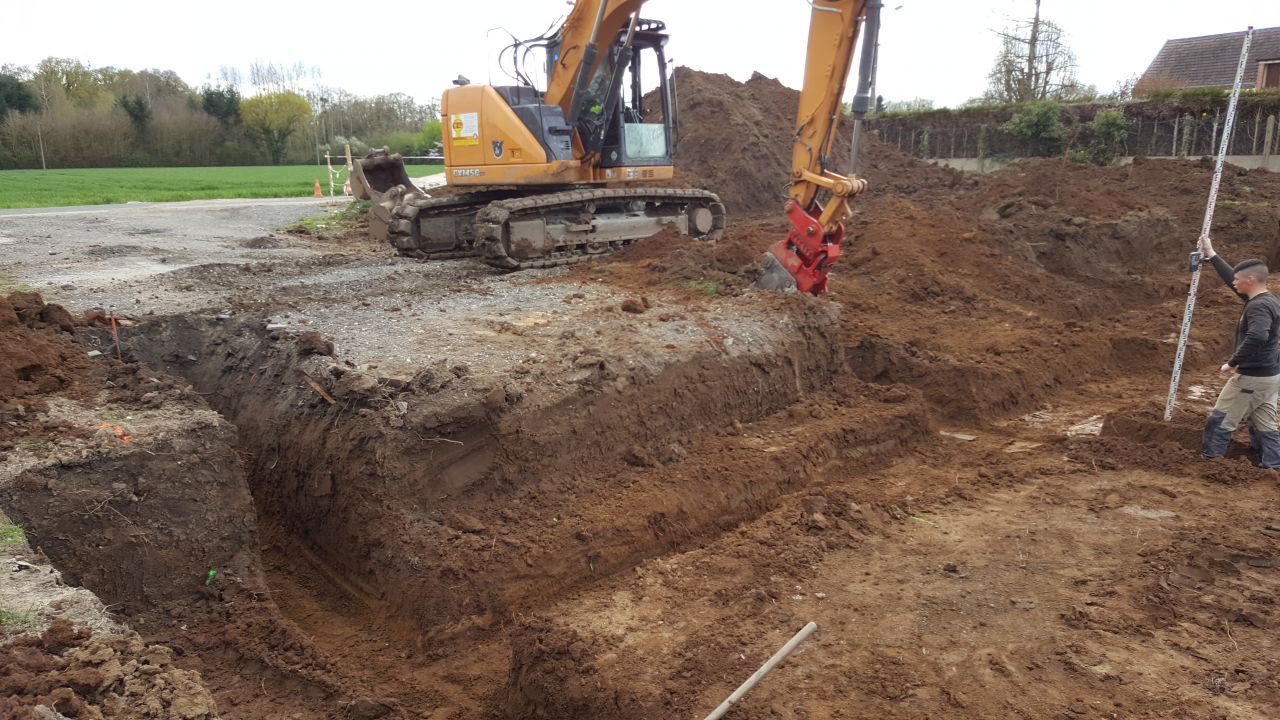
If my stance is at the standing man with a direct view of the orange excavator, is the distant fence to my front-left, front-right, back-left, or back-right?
front-right

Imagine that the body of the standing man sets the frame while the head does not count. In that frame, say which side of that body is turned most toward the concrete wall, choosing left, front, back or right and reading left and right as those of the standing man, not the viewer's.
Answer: right

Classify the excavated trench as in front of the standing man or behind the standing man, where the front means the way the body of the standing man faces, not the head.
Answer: in front

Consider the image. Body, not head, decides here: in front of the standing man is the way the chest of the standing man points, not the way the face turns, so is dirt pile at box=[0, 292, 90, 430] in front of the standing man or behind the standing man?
in front

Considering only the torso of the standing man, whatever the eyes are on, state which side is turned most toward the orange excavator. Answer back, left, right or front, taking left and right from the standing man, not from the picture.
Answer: front

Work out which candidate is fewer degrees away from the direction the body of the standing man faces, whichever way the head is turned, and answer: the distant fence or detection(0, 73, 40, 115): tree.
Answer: the tree

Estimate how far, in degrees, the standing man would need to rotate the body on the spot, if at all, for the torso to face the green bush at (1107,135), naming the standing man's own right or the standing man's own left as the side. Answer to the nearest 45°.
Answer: approximately 90° to the standing man's own right

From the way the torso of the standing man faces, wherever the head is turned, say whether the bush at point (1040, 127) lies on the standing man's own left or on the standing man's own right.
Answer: on the standing man's own right

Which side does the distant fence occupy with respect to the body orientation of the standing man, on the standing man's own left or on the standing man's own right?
on the standing man's own right

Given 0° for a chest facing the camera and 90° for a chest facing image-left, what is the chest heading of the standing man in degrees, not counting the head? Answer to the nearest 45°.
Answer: approximately 90°

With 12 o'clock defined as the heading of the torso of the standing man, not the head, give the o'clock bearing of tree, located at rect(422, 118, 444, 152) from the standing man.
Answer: The tree is roughly at 1 o'clock from the standing man.

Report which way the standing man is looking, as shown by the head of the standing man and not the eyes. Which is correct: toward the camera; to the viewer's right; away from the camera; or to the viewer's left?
to the viewer's left

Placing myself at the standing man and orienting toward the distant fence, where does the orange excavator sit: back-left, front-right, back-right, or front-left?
front-left

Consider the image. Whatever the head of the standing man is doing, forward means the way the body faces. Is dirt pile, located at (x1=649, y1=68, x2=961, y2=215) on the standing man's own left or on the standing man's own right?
on the standing man's own right
